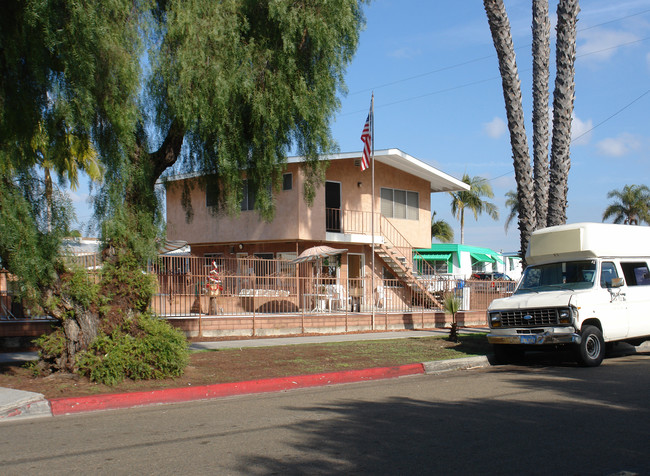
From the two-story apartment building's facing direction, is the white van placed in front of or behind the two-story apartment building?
in front

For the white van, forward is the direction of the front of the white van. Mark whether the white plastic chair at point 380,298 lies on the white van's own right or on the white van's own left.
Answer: on the white van's own right

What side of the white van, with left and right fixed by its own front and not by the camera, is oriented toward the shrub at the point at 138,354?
front

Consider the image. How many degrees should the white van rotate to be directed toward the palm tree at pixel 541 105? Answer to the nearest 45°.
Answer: approximately 135° to its right

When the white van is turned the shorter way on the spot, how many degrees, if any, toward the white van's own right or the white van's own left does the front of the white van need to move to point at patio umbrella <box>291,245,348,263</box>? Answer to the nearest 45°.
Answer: approximately 90° to the white van's own right

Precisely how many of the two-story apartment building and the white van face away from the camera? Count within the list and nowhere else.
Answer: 0

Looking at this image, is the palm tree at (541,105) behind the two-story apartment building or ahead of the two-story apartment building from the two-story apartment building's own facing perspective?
ahead

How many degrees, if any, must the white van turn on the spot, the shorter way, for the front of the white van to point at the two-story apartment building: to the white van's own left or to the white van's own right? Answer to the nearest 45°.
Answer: approximately 90° to the white van's own right
